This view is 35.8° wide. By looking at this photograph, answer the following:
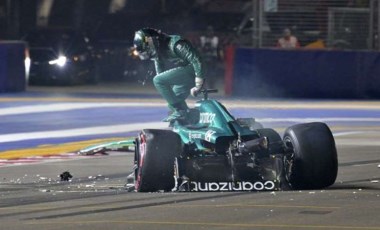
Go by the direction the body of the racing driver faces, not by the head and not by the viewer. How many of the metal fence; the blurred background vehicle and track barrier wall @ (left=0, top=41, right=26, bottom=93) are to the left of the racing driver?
0

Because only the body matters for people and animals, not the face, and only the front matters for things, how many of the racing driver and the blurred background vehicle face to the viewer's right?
0

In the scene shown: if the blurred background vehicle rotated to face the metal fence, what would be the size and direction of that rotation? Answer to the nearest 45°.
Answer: approximately 90° to its left

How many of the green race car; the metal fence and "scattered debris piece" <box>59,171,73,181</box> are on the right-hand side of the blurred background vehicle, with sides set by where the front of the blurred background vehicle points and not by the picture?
0

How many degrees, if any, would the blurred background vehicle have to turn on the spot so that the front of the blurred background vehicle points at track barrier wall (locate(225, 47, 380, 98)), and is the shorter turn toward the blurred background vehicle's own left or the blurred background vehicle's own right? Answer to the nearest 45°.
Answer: approximately 90° to the blurred background vehicle's own left

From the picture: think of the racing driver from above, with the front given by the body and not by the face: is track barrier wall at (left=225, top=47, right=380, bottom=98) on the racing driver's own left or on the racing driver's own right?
on the racing driver's own right

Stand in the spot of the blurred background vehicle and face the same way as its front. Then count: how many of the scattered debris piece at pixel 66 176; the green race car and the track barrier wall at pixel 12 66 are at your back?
0

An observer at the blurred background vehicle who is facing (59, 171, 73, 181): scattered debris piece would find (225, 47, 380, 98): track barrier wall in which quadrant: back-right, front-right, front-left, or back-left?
front-left

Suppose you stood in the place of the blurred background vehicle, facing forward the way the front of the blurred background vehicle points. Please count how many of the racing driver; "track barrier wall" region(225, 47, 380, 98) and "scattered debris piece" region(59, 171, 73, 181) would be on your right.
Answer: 0

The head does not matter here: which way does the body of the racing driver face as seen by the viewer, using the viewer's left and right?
facing to the left of the viewer

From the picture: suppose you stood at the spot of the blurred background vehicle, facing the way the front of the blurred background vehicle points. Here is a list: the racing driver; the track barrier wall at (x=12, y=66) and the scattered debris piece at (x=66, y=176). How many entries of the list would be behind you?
0

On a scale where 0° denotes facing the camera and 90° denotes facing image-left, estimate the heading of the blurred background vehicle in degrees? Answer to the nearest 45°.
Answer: approximately 45°

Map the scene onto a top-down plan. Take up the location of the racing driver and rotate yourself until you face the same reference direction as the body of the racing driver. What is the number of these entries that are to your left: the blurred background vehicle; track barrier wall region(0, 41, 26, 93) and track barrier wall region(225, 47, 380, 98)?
0

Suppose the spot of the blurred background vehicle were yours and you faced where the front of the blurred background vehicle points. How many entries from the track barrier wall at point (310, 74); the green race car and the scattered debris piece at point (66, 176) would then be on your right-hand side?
0
